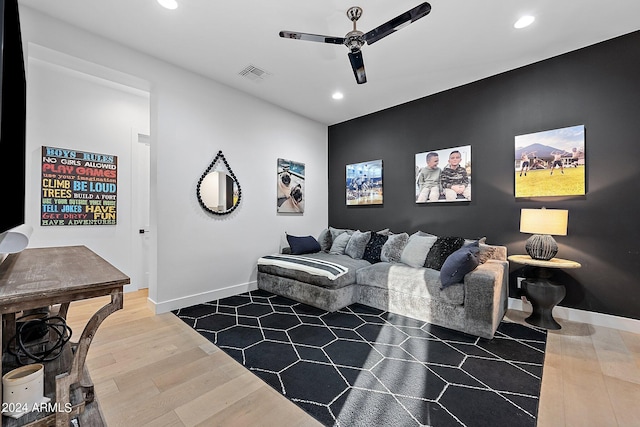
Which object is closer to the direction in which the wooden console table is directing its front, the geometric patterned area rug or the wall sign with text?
the geometric patterned area rug

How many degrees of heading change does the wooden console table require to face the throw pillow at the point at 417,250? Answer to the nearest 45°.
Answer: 0° — it already faces it

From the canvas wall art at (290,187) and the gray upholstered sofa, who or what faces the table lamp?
the canvas wall art

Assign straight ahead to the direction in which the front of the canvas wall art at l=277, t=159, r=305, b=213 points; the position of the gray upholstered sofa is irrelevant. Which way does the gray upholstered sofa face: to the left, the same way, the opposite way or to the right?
to the right

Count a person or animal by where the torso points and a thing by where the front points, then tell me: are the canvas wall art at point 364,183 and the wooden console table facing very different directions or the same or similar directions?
very different directions

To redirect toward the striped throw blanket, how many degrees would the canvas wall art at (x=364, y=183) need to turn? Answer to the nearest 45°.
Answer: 0° — it already faces it

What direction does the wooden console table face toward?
to the viewer's right

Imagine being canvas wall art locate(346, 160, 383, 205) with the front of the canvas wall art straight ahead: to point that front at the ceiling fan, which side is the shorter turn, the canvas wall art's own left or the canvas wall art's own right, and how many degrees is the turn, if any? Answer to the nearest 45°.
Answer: approximately 45° to the canvas wall art's own left

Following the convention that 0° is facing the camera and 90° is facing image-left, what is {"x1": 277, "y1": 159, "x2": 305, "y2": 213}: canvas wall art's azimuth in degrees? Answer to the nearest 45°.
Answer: approximately 315°

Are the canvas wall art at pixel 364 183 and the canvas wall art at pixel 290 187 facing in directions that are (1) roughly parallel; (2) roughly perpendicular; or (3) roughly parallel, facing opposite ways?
roughly perpendicular
